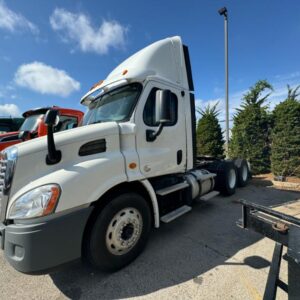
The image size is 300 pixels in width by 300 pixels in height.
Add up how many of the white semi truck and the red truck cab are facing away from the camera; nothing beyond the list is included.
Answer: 0

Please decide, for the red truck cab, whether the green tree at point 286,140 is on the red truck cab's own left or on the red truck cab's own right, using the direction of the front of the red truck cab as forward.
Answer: on the red truck cab's own left

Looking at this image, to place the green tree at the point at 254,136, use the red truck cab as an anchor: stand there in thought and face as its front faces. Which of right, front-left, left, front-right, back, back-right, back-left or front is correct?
back-left

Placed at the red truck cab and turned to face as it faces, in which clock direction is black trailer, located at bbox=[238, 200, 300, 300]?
The black trailer is roughly at 10 o'clock from the red truck cab.

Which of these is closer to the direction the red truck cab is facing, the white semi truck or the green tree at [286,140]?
the white semi truck

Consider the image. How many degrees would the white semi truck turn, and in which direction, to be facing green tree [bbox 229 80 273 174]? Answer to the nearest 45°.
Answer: approximately 180°

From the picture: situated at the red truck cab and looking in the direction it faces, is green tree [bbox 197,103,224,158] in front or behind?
behind

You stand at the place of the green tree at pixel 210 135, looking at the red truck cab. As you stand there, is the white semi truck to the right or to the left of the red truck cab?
left

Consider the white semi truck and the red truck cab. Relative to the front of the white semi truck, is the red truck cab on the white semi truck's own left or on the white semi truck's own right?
on the white semi truck's own right

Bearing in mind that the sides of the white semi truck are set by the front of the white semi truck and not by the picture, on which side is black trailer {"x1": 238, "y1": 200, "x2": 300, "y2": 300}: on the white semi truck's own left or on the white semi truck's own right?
on the white semi truck's own left

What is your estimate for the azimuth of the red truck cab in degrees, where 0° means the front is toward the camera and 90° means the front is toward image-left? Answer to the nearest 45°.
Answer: approximately 45°

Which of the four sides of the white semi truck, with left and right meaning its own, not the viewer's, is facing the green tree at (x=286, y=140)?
back
